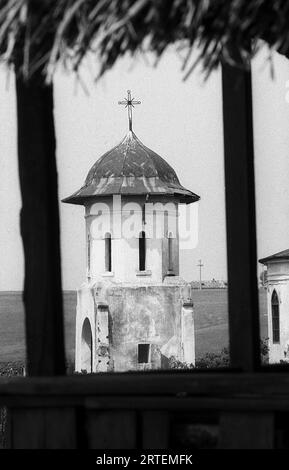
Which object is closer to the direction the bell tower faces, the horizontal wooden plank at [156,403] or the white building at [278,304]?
the horizontal wooden plank

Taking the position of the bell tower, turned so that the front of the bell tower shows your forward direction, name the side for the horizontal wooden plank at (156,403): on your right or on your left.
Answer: on your left

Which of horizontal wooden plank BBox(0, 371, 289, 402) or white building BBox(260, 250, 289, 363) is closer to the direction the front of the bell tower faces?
the horizontal wooden plank

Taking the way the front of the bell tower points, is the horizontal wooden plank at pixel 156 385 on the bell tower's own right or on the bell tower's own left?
on the bell tower's own left

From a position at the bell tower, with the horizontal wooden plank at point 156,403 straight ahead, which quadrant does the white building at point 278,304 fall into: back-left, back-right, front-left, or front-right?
back-left

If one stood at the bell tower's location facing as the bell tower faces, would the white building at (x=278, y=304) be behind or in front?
behind
